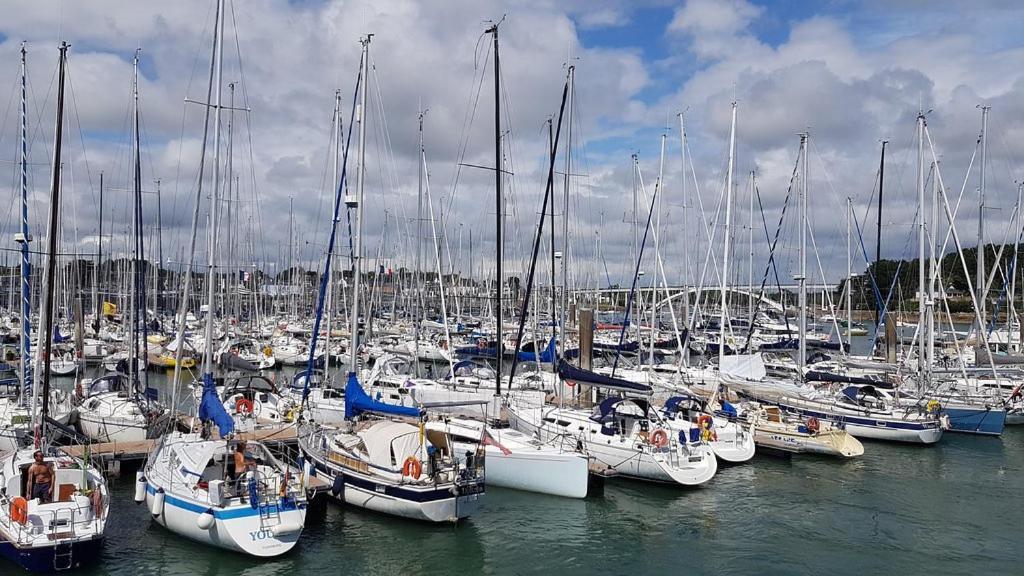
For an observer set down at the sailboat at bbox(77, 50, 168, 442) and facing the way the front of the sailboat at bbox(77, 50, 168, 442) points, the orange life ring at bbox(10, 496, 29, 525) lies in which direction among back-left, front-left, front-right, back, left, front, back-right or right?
front-right

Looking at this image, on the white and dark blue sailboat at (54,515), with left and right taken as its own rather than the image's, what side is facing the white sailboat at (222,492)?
right

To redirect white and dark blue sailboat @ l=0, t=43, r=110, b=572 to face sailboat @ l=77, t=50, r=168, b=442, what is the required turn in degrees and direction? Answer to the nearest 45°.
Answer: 0° — it already faces it

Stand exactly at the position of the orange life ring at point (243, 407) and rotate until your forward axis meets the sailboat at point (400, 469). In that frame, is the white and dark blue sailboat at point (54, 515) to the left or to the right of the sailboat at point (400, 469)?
right

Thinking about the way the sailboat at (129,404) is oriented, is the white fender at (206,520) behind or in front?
in front

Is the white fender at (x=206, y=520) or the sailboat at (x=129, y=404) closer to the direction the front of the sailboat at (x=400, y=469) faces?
the sailboat

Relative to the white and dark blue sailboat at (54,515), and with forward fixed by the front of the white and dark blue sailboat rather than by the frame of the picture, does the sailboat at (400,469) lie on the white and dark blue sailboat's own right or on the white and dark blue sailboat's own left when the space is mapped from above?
on the white and dark blue sailboat's own right

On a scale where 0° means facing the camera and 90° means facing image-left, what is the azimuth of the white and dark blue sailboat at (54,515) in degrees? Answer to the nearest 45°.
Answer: approximately 180°

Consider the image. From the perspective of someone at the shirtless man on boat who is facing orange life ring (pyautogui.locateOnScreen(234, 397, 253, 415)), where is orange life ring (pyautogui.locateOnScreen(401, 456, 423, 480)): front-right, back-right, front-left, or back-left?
front-right

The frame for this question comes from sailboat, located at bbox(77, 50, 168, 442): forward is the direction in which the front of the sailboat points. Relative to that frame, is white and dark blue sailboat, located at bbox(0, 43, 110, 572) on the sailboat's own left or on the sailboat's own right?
on the sailboat's own right

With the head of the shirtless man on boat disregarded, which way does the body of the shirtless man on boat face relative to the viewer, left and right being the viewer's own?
facing the viewer
